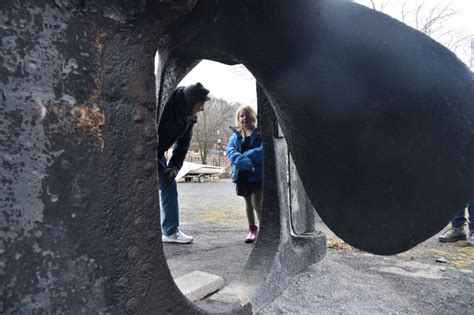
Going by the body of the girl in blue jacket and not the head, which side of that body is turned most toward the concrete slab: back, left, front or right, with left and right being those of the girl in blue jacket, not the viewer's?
front

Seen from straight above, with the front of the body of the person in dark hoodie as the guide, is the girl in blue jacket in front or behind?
in front

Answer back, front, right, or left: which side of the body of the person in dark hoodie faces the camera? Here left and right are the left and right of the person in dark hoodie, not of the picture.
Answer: right

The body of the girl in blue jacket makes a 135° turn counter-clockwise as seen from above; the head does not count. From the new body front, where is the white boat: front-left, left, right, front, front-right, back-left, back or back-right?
front-left

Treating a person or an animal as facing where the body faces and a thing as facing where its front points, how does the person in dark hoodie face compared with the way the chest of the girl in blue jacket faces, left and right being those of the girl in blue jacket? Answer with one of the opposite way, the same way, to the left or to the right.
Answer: to the left

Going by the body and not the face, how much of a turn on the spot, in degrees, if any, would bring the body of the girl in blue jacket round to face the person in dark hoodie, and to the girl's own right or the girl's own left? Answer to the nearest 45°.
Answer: approximately 45° to the girl's own right

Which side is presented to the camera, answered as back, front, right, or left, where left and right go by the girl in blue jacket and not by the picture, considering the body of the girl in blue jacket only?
front

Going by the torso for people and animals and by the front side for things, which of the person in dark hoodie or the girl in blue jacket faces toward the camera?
the girl in blue jacket

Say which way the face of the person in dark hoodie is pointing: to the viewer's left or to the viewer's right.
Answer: to the viewer's right

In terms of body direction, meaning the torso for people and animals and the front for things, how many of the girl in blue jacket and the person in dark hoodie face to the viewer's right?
1

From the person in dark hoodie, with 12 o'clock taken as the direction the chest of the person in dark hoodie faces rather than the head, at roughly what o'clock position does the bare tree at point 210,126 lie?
The bare tree is roughly at 9 o'clock from the person in dark hoodie.

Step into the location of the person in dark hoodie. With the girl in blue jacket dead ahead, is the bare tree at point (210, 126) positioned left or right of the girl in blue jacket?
left

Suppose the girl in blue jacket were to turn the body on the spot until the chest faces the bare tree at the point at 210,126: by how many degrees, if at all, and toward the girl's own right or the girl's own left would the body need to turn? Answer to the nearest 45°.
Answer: approximately 180°
